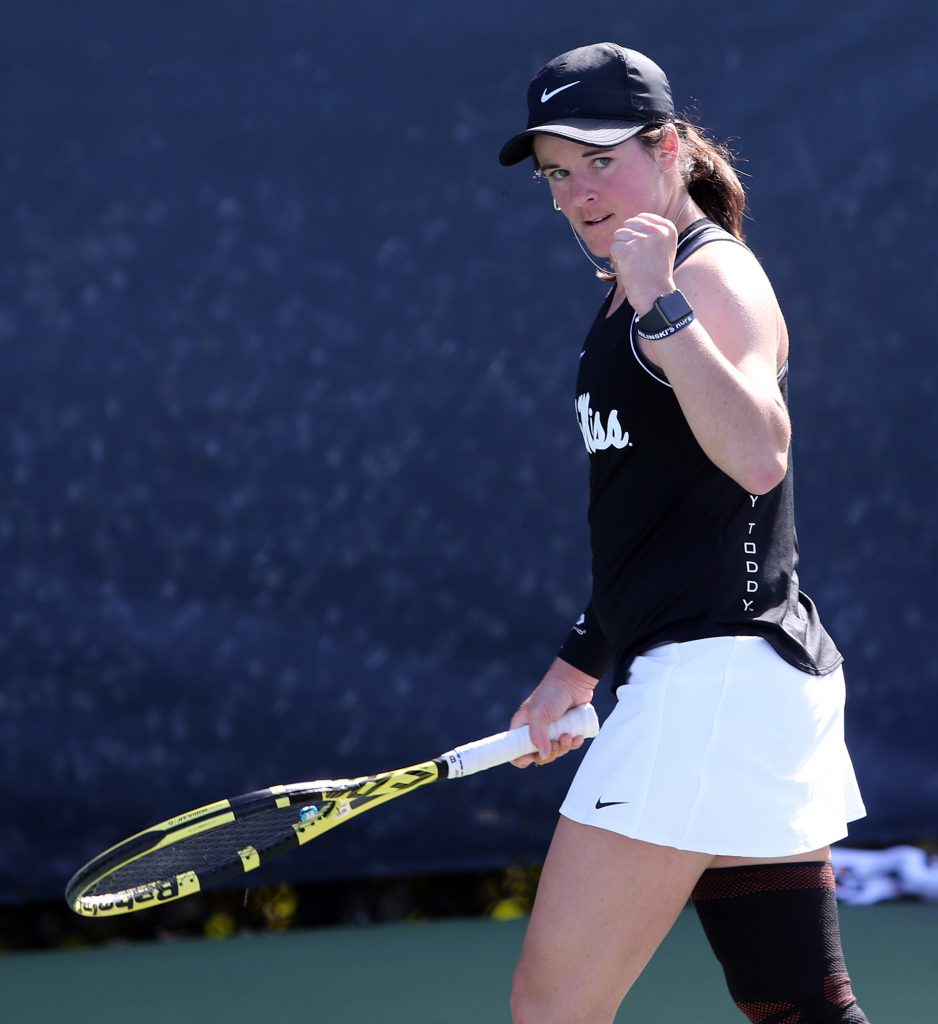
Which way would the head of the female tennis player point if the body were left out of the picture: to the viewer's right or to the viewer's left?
to the viewer's left

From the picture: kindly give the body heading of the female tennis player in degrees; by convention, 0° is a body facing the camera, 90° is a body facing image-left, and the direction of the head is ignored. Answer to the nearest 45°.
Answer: approximately 45°
